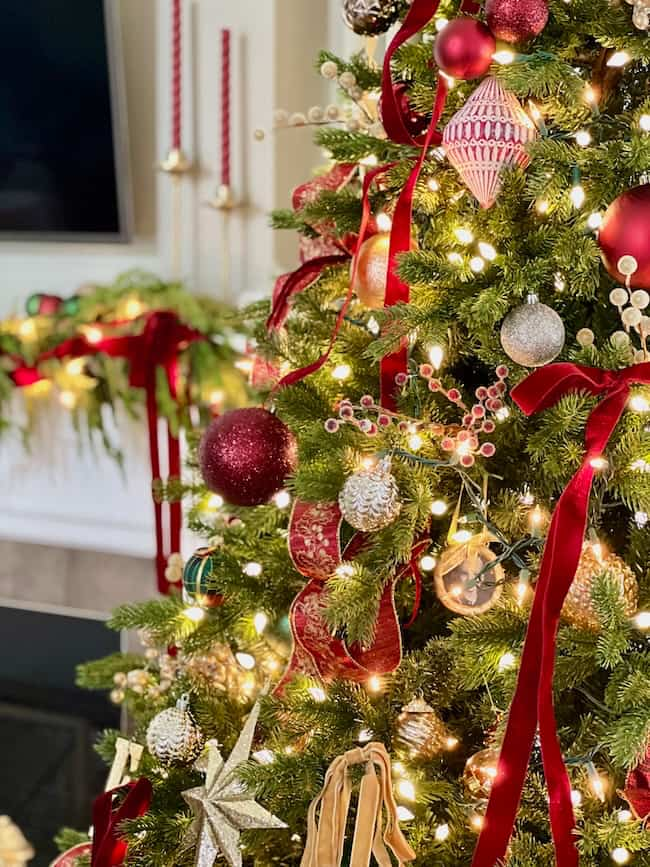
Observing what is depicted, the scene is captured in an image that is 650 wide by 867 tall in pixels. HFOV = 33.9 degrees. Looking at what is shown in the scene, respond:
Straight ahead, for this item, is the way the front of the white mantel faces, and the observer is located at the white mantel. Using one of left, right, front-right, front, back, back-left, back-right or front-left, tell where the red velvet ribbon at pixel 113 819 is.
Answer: front

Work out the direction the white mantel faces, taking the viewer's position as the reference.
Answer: facing the viewer

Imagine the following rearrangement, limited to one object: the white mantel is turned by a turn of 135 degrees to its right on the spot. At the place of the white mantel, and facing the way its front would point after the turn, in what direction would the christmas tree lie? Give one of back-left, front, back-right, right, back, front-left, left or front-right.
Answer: back-left
